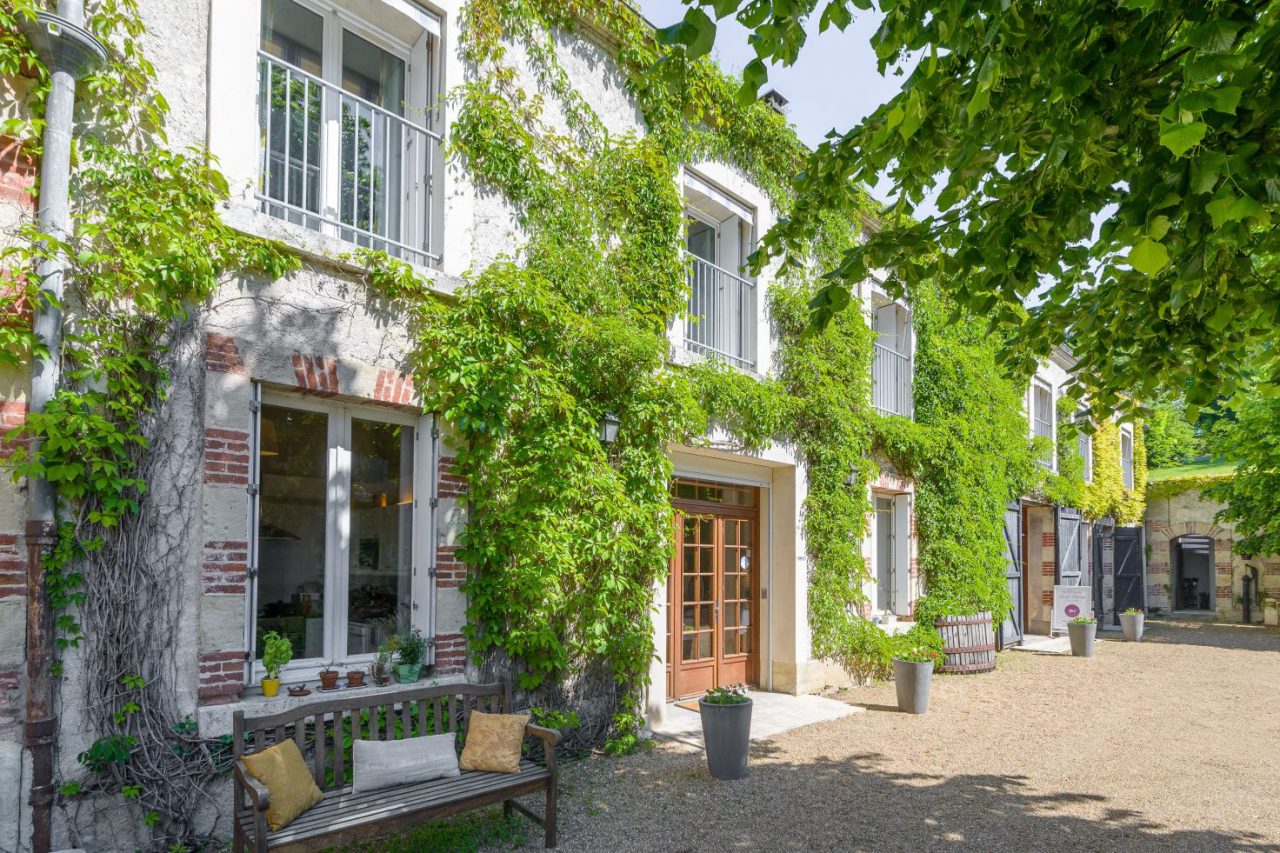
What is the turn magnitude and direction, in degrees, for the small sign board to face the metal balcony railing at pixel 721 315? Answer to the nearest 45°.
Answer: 0° — it already faces it

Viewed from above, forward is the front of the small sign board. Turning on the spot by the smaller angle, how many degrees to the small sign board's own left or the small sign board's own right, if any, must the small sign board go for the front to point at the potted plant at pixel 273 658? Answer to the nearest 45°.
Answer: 0° — it already faces it

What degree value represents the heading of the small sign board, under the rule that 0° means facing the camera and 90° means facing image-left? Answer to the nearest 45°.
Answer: approximately 0°

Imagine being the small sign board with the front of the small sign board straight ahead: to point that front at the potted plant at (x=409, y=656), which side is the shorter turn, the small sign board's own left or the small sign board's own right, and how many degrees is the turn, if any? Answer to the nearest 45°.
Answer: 0° — it already faces it

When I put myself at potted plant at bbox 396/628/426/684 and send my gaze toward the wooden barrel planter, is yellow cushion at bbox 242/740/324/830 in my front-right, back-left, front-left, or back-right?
back-right

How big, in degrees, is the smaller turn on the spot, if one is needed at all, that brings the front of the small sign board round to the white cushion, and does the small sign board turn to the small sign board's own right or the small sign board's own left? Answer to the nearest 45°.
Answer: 0° — it already faces it

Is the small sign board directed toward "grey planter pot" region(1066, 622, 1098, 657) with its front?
yes

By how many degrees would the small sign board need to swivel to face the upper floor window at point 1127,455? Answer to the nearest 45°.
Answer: approximately 180°
